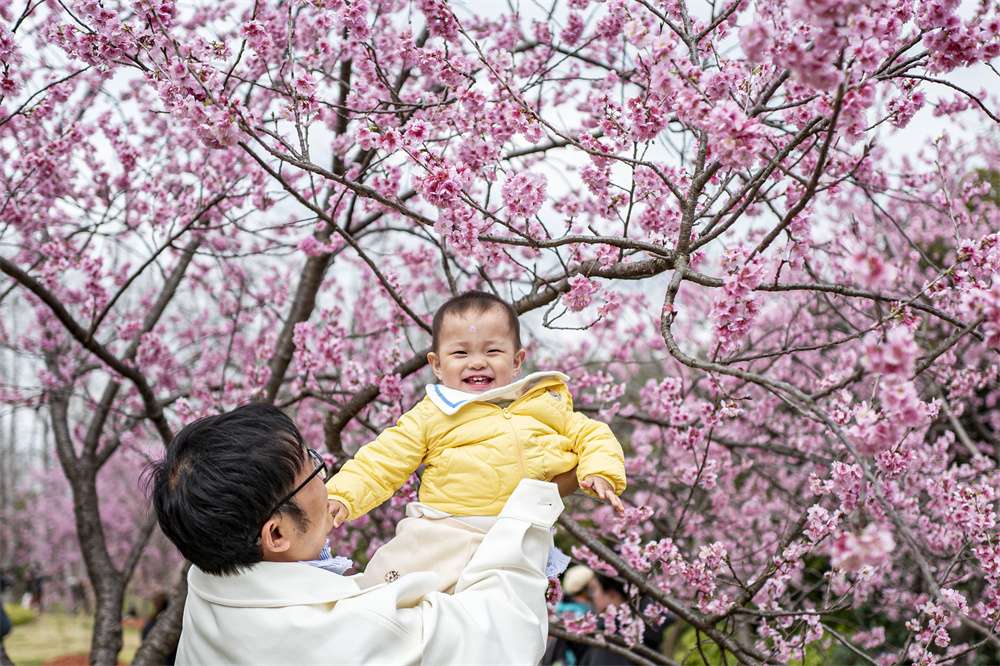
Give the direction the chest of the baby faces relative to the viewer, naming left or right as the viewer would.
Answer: facing the viewer

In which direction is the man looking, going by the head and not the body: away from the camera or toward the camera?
away from the camera

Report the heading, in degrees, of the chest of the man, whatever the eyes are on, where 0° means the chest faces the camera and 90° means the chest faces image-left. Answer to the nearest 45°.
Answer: approximately 225°
